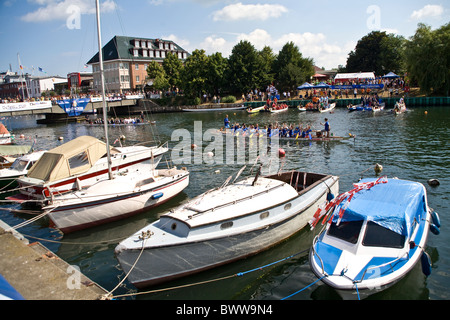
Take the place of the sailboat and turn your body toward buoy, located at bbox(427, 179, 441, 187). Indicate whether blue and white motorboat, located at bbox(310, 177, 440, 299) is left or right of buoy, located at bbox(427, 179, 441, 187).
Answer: right

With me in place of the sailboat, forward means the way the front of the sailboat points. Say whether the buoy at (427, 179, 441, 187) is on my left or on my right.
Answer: on my left

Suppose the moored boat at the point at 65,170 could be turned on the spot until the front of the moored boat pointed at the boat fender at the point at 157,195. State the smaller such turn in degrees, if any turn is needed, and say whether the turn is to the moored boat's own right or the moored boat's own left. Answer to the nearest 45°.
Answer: approximately 90° to the moored boat's own right
